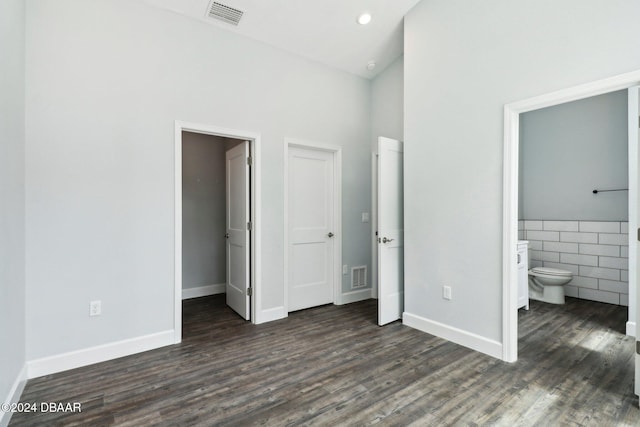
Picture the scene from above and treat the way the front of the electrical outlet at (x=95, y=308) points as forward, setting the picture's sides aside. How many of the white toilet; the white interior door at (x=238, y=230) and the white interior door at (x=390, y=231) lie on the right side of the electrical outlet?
0

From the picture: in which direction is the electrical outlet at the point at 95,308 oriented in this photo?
toward the camera

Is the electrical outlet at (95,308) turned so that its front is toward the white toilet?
no

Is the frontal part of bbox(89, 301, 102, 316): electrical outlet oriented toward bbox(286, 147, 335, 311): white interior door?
no

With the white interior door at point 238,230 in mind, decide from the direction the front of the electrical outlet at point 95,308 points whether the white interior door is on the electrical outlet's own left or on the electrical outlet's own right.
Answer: on the electrical outlet's own left

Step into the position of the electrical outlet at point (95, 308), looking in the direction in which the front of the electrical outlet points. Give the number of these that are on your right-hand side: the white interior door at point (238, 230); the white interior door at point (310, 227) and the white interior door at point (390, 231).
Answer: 0

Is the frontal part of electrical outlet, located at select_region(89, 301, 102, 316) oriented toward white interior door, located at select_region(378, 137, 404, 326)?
no

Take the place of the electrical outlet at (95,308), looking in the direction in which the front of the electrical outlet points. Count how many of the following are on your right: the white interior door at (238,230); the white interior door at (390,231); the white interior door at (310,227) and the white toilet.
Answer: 0

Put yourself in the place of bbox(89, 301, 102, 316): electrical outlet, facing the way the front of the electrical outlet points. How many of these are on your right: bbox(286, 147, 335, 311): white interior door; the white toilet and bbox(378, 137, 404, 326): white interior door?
0
